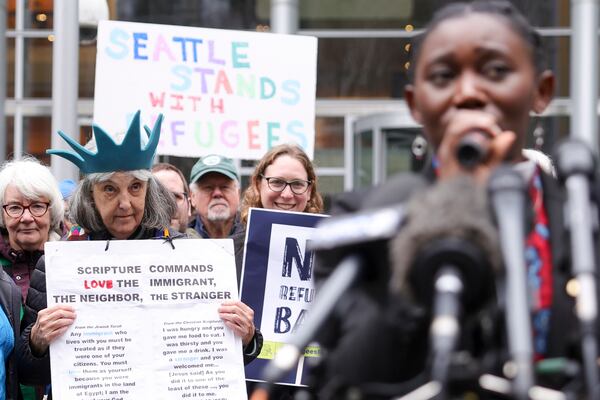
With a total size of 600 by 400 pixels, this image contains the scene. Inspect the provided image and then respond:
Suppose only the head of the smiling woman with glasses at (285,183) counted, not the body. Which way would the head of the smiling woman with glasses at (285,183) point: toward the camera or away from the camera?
toward the camera

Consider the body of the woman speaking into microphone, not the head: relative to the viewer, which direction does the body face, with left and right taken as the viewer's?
facing the viewer

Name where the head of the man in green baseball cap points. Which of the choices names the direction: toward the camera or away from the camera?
toward the camera

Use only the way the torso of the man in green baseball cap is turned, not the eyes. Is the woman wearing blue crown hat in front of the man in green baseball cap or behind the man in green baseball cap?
in front

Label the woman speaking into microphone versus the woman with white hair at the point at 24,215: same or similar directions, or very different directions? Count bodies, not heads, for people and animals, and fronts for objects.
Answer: same or similar directions

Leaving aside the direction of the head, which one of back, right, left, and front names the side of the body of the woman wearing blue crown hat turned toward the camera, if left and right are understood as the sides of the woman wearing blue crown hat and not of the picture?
front

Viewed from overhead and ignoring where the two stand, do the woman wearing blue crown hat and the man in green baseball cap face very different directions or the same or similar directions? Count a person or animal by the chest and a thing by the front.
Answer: same or similar directions

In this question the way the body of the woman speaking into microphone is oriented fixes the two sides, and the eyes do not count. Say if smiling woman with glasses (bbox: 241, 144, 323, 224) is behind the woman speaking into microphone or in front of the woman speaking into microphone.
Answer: behind

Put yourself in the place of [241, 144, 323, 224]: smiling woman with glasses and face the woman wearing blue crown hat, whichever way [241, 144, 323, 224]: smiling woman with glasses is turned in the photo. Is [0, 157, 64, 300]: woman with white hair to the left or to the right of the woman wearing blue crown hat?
right

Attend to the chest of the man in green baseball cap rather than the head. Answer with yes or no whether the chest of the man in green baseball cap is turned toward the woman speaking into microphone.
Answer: yes

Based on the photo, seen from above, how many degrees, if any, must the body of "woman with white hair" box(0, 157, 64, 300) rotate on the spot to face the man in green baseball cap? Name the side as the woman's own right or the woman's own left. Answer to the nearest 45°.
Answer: approximately 135° to the woman's own left

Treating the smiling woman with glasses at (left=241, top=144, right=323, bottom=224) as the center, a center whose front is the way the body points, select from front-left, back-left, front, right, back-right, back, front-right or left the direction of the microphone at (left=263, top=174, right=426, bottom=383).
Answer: front

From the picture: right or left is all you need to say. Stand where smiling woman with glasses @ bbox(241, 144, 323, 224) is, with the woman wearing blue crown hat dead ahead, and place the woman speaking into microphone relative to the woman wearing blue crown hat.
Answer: left

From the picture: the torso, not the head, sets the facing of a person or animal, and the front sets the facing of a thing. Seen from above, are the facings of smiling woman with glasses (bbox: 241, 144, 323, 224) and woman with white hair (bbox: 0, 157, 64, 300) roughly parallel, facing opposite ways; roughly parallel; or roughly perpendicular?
roughly parallel

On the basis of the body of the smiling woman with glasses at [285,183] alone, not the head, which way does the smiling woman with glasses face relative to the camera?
toward the camera
